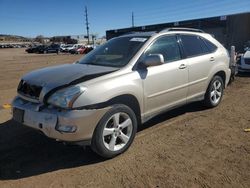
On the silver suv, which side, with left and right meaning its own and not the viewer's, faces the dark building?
back

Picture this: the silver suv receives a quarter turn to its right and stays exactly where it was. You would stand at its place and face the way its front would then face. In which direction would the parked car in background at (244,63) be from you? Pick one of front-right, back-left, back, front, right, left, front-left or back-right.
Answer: right

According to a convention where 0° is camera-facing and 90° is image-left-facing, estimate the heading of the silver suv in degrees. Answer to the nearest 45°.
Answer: approximately 45°
